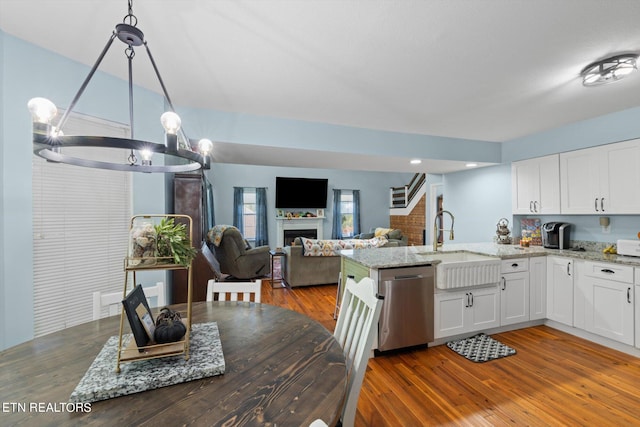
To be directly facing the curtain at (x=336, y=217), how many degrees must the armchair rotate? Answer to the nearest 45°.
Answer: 0° — it already faces it

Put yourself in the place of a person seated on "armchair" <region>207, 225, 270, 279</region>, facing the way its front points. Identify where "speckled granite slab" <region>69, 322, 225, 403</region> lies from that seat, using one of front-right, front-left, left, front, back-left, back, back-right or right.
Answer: back-right

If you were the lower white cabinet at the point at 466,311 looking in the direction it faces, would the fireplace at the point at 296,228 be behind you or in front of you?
behind

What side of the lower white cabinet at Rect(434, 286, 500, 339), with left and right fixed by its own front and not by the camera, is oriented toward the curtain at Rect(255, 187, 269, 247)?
back

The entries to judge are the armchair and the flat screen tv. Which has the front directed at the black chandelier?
the flat screen tv

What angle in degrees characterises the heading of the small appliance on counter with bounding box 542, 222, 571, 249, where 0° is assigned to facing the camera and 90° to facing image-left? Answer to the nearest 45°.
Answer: approximately 45°

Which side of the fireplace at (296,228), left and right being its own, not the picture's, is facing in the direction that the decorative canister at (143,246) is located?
front

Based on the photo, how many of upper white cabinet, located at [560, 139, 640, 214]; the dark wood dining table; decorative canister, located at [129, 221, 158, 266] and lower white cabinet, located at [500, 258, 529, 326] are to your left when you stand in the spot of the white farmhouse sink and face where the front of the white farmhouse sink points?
2

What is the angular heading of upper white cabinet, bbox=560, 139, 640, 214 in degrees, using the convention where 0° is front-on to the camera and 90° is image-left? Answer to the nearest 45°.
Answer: approximately 45°
